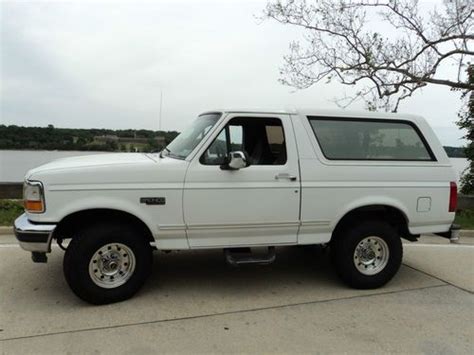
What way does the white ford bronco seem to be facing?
to the viewer's left
